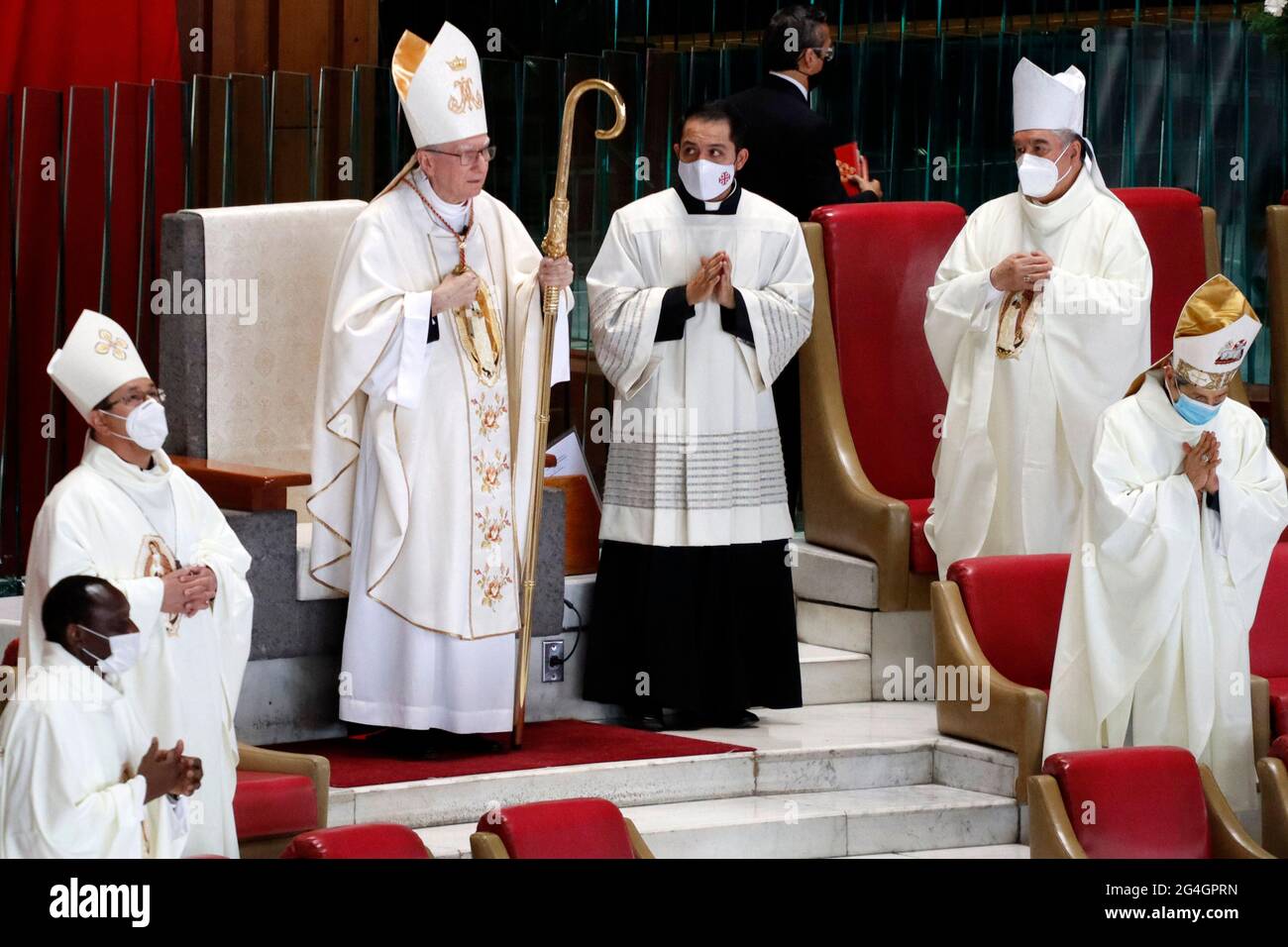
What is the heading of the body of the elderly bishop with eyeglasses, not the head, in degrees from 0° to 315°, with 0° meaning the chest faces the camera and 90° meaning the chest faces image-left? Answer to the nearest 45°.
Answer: approximately 315°

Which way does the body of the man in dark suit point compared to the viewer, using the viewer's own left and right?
facing away from the viewer and to the right of the viewer

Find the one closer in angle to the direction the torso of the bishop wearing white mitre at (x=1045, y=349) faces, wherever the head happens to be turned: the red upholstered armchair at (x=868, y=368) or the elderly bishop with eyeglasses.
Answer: the elderly bishop with eyeglasses

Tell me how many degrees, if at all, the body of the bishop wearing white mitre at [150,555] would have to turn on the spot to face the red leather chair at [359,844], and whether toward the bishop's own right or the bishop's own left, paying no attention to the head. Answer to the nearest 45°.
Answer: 0° — they already face it

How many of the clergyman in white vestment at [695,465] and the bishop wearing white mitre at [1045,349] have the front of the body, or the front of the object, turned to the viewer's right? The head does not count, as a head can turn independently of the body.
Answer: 0

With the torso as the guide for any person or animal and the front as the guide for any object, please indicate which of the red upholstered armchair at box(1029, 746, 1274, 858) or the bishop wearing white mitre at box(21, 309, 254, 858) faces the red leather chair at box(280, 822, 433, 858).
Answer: the bishop wearing white mitre

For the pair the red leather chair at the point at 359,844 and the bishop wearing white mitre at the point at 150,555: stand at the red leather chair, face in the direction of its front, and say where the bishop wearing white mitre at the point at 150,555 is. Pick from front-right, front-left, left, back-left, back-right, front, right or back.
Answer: back

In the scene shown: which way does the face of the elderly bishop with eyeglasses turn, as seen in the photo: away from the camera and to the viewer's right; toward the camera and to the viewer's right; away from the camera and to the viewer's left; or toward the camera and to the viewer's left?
toward the camera and to the viewer's right

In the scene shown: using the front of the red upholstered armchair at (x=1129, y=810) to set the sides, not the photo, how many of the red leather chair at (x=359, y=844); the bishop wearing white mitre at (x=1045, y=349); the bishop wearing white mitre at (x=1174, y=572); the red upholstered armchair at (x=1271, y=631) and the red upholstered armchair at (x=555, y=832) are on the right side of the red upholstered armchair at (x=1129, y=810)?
2

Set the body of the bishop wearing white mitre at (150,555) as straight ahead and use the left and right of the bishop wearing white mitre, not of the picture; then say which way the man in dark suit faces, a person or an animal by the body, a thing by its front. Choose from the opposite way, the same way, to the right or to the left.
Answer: to the left

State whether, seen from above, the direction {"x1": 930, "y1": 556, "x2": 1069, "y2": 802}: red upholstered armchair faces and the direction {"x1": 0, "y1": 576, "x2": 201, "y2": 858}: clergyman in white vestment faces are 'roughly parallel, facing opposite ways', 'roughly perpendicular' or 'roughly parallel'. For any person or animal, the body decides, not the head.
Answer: roughly perpendicular

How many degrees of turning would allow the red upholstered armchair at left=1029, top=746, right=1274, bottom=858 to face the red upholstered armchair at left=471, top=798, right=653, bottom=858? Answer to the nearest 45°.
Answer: approximately 90° to its right

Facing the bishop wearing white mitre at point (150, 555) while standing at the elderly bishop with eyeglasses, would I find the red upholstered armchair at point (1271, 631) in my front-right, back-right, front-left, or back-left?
back-left
